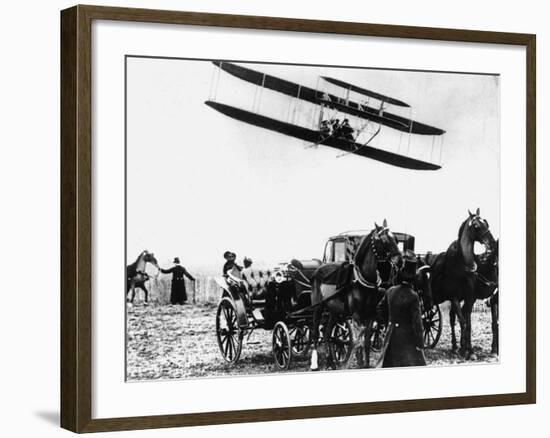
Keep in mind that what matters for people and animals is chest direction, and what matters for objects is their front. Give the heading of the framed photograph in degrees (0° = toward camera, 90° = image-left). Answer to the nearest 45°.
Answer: approximately 315°
